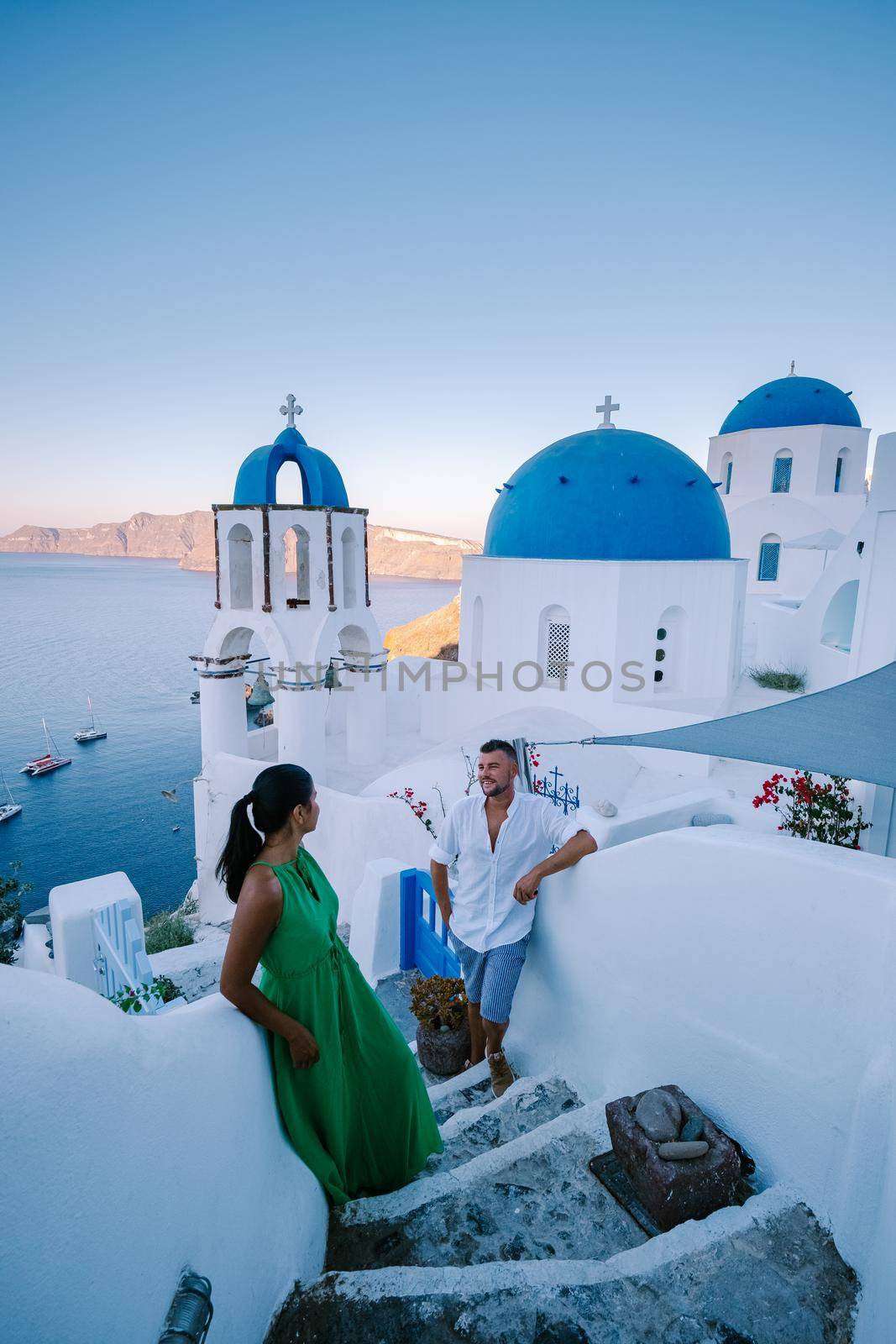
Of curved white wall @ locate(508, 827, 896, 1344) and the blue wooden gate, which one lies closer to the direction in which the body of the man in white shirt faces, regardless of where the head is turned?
the curved white wall

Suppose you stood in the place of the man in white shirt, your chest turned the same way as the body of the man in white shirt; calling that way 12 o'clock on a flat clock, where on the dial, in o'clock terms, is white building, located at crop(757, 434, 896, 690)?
The white building is roughly at 7 o'clock from the man in white shirt.

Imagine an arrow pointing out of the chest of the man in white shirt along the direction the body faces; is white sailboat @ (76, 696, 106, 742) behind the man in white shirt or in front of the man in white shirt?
behind

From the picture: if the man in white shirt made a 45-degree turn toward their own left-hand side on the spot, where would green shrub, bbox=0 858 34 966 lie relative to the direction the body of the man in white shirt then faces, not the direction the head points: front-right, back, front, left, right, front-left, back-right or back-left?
back

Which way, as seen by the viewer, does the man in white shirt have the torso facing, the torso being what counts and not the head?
toward the camera

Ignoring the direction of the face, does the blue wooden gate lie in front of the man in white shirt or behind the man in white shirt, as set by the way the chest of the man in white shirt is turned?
behind

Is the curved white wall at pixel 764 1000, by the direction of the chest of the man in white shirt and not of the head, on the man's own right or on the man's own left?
on the man's own left

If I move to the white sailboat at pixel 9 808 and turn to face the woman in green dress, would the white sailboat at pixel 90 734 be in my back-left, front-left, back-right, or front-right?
back-left

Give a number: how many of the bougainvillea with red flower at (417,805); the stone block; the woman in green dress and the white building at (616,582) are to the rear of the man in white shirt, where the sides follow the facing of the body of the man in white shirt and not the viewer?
2

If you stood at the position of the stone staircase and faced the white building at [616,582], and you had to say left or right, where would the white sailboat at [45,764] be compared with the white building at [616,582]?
left

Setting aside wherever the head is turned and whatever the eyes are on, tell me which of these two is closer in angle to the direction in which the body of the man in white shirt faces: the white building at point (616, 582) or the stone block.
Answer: the stone block

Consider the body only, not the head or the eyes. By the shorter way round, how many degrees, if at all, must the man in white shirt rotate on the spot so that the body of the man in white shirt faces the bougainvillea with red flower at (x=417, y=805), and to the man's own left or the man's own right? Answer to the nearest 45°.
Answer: approximately 180°

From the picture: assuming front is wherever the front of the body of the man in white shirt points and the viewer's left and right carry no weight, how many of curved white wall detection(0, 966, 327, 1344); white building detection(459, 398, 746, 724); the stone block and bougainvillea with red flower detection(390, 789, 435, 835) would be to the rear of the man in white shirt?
2

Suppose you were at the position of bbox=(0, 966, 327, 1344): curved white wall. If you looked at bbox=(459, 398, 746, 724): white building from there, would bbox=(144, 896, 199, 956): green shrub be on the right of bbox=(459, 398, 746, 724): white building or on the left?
left

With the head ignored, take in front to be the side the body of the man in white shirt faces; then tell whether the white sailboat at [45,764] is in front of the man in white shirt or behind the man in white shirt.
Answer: behind

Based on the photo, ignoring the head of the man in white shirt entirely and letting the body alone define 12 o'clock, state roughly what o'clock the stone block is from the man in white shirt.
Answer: The stone block is roughly at 11 o'clock from the man in white shirt.

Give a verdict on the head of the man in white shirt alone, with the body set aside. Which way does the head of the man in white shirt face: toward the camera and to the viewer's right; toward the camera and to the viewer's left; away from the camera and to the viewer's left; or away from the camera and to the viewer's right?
toward the camera and to the viewer's left

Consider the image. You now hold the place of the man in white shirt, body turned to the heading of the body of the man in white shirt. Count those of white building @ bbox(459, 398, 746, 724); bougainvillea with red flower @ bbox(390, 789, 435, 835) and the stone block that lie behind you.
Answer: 2
